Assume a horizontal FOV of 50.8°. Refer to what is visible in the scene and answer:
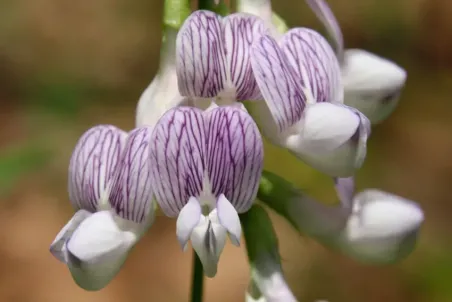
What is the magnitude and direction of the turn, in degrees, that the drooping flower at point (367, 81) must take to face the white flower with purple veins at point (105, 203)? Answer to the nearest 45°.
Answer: approximately 135° to its right

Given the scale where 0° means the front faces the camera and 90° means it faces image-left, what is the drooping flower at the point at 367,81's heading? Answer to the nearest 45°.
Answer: approximately 270°
